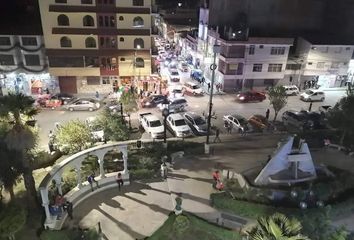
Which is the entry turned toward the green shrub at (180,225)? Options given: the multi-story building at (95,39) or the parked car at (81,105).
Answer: the multi-story building

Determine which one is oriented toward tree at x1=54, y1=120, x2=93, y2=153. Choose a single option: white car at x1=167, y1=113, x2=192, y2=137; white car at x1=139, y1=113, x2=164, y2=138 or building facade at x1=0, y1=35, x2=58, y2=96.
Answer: the building facade

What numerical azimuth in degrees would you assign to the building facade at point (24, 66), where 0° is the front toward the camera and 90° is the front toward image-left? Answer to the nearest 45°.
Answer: approximately 0°

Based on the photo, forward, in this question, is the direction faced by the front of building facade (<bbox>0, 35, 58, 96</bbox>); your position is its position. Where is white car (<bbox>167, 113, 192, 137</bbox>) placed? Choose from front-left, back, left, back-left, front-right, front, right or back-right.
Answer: front-left

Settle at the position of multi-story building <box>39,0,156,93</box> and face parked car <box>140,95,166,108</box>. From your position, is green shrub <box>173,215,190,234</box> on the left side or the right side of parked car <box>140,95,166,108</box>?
right

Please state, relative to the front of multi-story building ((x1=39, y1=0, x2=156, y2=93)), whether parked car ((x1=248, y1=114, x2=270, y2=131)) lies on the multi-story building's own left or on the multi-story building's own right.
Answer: on the multi-story building's own left

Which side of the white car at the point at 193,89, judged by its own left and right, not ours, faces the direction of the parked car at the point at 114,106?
right

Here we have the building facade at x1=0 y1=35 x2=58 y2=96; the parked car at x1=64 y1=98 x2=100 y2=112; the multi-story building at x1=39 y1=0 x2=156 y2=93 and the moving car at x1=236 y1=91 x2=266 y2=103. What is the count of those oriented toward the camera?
2

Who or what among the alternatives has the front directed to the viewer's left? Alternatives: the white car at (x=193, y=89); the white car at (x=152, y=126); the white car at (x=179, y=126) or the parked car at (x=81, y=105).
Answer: the parked car

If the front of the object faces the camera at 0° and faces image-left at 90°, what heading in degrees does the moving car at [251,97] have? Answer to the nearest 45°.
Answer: approximately 90°

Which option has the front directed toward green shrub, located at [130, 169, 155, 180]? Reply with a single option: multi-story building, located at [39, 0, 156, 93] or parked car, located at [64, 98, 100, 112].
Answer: the multi-story building

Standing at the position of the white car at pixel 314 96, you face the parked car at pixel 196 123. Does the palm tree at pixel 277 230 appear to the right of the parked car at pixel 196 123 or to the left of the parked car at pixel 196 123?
left

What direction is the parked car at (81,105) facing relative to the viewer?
to the viewer's left
